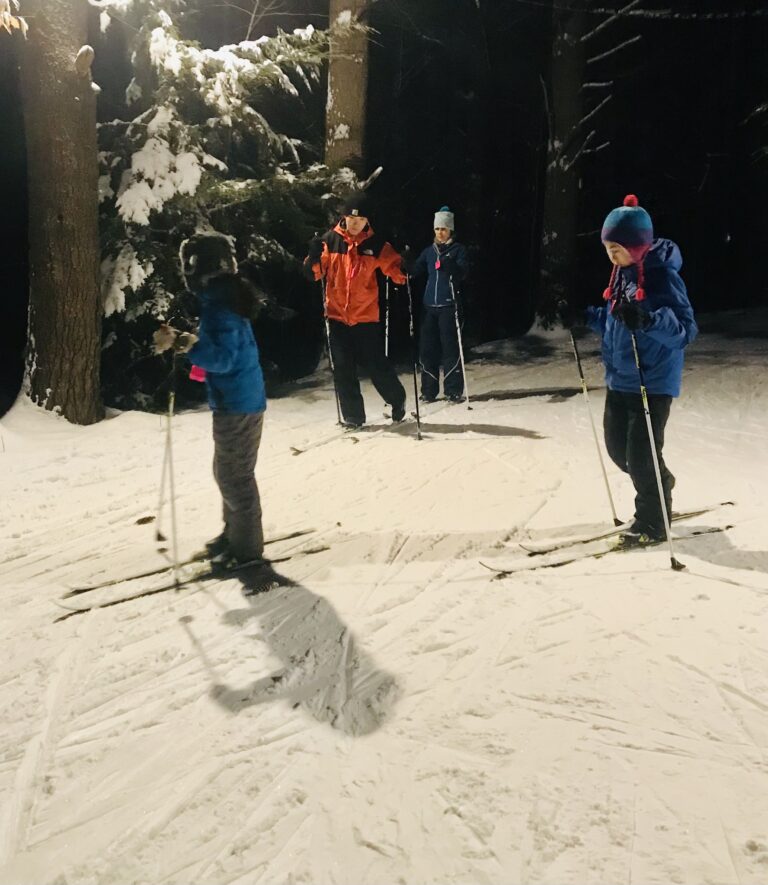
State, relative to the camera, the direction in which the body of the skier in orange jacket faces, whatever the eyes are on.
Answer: toward the camera

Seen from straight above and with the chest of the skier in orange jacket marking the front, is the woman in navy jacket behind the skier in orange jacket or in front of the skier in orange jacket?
behind

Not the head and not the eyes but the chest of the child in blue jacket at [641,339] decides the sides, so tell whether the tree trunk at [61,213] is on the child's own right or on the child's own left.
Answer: on the child's own right

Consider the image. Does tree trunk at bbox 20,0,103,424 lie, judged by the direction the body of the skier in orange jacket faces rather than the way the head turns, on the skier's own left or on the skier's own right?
on the skier's own right

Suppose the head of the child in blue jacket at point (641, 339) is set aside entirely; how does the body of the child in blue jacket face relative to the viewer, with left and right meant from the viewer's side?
facing the viewer and to the left of the viewer

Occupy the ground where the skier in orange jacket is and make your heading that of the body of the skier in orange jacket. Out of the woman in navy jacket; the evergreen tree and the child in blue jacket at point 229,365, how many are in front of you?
1

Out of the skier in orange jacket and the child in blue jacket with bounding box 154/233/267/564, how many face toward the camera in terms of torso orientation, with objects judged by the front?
1
